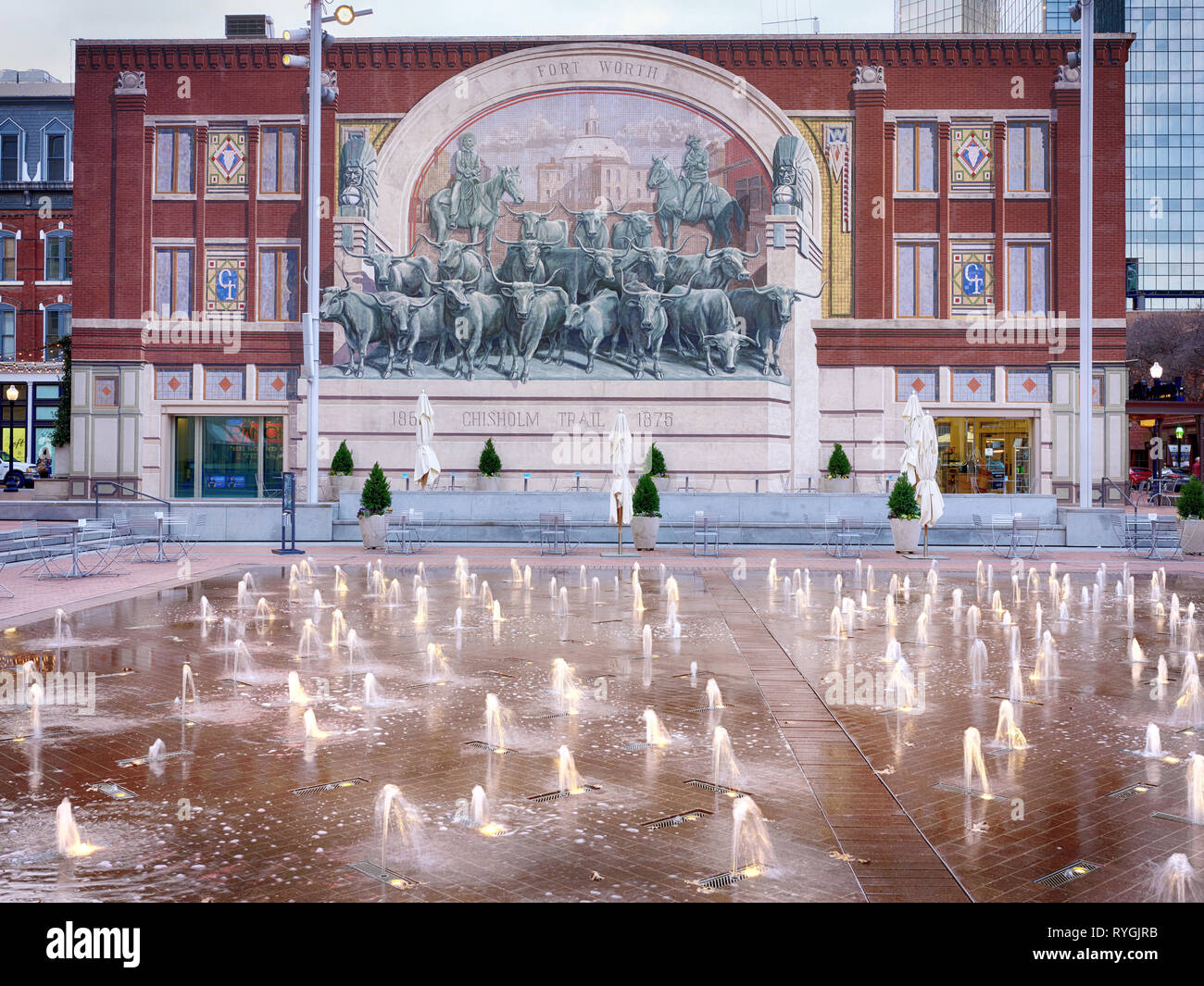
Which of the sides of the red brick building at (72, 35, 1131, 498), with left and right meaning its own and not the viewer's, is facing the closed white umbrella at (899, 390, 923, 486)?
front

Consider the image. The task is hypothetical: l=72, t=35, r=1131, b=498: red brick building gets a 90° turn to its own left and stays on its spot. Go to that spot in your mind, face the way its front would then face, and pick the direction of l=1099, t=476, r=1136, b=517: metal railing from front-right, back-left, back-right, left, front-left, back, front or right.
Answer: front

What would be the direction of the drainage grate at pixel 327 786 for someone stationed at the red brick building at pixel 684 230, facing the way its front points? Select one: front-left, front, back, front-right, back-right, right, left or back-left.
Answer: front

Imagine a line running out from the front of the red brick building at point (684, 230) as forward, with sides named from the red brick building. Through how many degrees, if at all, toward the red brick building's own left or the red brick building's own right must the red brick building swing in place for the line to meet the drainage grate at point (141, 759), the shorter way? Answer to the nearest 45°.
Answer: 0° — it already faces it

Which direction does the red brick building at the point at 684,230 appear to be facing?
toward the camera

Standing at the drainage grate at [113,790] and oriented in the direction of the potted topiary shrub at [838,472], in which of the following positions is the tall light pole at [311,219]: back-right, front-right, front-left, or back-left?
front-left

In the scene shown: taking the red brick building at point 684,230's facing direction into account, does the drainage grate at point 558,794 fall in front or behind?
in front

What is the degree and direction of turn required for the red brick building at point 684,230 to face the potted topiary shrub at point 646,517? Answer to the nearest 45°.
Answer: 0° — it already faces it

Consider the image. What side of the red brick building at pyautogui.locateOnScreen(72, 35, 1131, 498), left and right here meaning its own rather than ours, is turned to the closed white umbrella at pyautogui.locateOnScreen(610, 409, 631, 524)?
front

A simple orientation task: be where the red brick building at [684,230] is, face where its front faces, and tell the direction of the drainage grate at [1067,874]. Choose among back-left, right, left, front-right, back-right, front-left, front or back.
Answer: front

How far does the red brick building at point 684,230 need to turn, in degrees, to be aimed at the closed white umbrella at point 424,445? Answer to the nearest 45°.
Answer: approximately 45° to its right

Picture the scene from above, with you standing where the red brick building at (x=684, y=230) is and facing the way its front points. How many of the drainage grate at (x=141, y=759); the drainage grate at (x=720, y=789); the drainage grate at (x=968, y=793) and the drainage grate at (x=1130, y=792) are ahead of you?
4

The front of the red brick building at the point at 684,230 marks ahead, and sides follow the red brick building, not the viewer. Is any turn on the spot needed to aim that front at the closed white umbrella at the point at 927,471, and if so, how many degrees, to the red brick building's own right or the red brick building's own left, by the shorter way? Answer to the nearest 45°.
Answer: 0° — it already faces it

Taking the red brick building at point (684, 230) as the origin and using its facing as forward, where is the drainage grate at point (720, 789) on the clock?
The drainage grate is roughly at 12 o'clock from the red brick building.

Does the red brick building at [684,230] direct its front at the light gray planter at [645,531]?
yes

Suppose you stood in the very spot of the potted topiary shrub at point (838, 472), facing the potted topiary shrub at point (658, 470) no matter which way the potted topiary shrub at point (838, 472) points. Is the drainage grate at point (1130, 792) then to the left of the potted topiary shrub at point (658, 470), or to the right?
left

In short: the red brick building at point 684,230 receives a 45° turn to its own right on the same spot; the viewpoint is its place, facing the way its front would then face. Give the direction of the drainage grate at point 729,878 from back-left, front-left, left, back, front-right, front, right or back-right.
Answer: front-left
